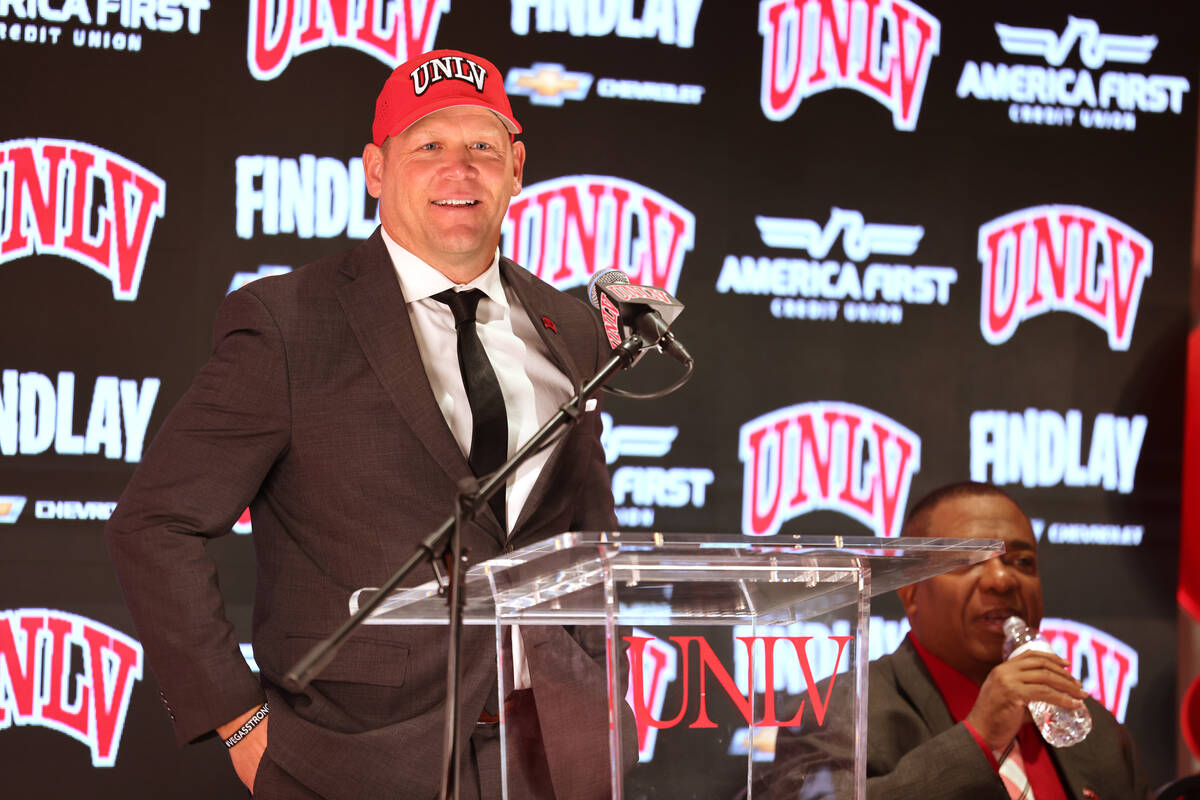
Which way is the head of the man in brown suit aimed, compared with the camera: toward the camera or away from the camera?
toward the camera

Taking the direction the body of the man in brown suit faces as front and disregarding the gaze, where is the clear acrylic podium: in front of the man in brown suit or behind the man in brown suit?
in front

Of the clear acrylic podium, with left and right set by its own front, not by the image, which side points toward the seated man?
left

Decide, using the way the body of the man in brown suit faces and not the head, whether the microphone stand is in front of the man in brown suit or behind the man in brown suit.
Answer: in front

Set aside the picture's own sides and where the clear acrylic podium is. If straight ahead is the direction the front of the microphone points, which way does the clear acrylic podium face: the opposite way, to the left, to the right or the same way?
the opposite way

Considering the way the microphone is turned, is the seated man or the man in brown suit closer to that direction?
the man in brown suit

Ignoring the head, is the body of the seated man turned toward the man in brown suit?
no

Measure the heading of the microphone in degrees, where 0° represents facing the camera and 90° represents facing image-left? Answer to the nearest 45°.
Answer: approximately 135°

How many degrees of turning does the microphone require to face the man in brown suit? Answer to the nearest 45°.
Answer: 0° — it already faces them

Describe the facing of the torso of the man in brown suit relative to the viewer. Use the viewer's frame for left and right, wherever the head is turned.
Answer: facing the viewer and to the right of the viewer

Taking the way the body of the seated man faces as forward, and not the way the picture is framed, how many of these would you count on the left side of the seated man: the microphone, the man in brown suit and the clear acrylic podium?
0

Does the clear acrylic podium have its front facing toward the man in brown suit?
no

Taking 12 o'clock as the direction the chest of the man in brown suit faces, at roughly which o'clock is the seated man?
The seated man is roughly at 10 o'clock from the man in brown suit.
